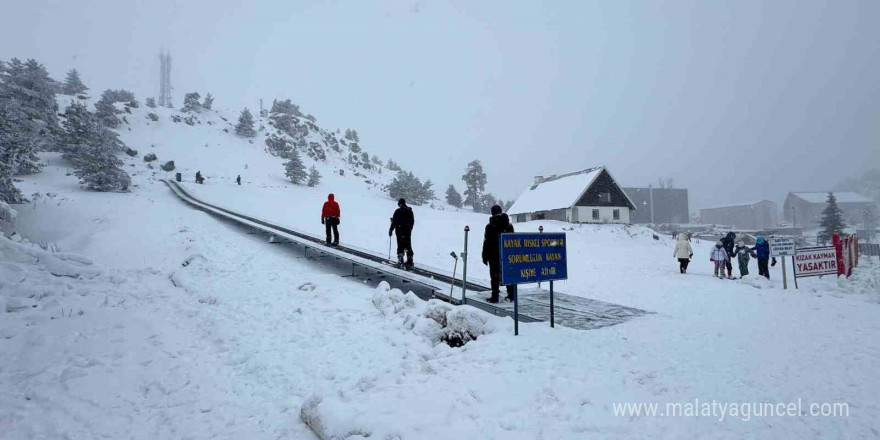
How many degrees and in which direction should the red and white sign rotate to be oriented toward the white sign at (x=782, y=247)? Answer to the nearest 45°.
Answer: approximately 45° to its right

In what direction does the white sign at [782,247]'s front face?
toward the camera

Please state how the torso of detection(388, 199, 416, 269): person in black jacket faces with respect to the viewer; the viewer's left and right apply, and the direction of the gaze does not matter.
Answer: facing away from the viewer and to the left of the viewer

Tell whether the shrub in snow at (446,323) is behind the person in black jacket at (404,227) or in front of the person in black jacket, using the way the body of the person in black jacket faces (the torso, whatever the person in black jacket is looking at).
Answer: behind

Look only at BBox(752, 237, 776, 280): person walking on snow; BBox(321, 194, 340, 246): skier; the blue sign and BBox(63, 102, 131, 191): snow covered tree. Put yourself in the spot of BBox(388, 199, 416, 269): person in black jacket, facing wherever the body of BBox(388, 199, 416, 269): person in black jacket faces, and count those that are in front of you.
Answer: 2

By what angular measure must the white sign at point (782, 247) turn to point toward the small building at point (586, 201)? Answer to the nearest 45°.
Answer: approximately 135° to its right

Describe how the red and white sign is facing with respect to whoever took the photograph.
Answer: facing the viewer
